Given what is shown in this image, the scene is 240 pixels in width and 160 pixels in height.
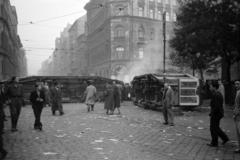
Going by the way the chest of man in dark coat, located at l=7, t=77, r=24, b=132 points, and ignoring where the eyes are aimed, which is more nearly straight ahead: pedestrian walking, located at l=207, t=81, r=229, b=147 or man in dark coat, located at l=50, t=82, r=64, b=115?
the pedestrian walking

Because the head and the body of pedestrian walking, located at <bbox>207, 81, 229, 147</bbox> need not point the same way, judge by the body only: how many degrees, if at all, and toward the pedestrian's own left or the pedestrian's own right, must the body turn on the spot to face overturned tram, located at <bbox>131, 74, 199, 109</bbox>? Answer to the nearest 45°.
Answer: approximately 90° to the pedestrian's own right
